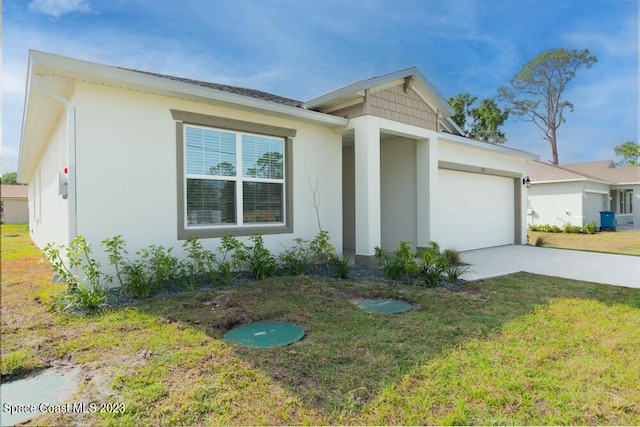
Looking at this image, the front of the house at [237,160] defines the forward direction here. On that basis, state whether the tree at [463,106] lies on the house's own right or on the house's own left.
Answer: on the house's own left

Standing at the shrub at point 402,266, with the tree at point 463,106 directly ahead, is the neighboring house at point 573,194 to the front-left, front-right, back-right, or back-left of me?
front-right

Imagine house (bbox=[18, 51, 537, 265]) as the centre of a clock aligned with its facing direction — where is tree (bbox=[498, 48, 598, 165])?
The tree is roughly at 9 o'clock from the house.

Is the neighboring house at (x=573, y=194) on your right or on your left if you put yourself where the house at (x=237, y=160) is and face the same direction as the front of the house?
on your left

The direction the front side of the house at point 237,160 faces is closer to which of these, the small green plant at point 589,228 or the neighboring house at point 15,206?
the small green plant

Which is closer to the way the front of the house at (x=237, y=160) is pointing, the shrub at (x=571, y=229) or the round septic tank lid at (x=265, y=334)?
the round septic tank lid

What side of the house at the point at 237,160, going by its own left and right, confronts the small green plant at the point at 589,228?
left

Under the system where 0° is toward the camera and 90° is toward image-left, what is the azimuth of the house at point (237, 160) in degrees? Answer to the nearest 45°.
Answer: approximately 315°
